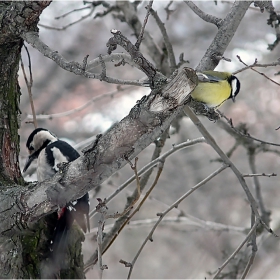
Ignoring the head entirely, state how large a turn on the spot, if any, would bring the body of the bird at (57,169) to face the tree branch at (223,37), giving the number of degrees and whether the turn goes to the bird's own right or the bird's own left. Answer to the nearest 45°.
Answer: approximately 135° to the bird's own left

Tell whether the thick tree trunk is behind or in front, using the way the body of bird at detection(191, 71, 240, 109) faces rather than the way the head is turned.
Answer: behind

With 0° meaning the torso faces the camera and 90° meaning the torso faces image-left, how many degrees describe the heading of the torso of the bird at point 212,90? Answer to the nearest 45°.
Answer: approximately 270°

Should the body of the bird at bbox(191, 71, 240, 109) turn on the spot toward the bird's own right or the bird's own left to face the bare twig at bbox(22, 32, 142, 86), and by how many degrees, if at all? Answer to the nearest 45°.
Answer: approximately 135° to the bird's own right

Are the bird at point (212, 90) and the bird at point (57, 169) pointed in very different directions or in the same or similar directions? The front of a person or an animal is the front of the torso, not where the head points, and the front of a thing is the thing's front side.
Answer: very different directions

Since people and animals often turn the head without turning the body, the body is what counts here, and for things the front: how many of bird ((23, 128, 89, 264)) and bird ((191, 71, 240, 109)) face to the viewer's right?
1

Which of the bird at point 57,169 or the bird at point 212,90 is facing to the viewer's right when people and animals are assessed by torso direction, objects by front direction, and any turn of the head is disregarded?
the bird at point 212,90
